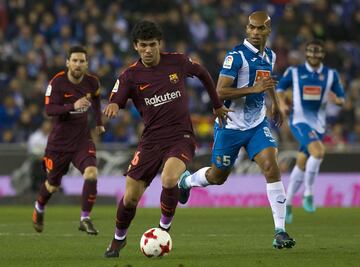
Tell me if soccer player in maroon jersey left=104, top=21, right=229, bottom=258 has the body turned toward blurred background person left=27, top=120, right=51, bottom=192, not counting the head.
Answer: no

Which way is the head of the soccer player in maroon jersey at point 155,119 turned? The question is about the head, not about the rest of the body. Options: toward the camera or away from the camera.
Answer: toward the camera

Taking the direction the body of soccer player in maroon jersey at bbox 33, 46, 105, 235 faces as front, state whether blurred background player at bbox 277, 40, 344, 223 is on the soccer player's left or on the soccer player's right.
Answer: on the soccer player's left

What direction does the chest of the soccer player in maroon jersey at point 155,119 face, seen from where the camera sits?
toward the camera

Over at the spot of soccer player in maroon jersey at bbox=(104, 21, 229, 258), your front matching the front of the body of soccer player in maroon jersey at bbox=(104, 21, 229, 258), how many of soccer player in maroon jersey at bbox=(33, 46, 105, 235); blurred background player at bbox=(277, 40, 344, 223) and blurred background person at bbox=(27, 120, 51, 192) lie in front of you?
0

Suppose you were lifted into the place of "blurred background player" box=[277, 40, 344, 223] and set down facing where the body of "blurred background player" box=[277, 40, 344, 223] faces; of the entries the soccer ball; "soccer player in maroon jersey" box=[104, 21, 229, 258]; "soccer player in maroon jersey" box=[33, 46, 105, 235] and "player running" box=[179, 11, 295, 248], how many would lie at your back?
0

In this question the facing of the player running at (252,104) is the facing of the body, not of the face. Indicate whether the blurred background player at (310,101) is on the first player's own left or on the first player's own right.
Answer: on the first player's own left

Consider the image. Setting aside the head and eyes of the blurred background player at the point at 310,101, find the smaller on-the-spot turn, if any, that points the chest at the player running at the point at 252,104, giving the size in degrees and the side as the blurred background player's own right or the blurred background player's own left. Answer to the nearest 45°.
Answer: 0° — they already face them

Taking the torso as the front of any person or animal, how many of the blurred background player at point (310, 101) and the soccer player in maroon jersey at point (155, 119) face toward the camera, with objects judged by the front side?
2

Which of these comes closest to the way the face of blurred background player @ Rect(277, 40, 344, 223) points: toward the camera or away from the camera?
toward the camera

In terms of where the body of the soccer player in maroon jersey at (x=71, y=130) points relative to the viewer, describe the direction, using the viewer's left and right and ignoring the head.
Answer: facing the viewer and to the right of the viewer
